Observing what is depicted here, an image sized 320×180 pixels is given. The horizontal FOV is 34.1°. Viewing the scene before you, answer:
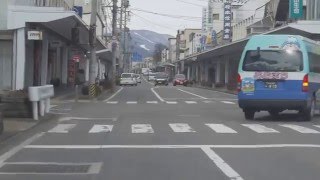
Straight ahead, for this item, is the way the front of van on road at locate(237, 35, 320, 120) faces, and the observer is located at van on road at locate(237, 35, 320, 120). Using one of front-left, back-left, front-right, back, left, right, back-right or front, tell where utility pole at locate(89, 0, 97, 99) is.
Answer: left

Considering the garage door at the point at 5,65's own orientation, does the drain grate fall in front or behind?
in front

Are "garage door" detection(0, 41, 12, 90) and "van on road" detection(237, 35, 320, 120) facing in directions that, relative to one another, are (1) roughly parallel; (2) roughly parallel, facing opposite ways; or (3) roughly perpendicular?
roughly perpendicular

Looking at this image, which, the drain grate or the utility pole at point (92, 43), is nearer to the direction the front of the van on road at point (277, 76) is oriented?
the utility pole

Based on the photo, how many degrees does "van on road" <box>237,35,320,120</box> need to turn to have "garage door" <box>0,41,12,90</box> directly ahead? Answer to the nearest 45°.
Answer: approximately 90° to its left

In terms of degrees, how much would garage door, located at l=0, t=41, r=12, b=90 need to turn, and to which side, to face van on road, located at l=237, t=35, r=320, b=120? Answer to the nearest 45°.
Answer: approximately 45° to its left

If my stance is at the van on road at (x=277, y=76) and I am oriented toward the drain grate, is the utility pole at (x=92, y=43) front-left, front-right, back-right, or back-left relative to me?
back-right

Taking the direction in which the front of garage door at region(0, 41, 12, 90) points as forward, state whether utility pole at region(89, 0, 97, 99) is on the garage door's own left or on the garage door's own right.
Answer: on the garage door's own left

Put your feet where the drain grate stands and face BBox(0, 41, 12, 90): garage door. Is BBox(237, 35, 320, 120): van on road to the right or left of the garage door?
right

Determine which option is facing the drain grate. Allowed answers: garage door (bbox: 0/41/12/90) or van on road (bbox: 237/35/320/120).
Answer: the garage door
